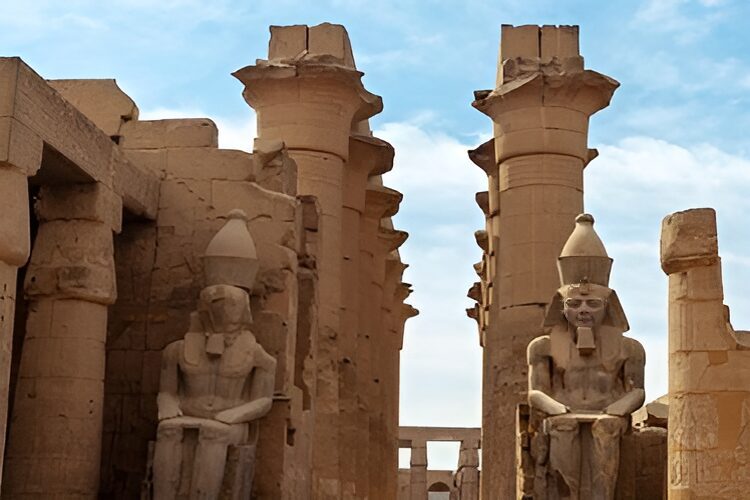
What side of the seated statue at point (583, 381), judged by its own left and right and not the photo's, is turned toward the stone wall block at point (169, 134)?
right

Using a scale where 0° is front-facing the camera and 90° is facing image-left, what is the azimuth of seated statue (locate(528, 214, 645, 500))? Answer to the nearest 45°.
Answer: approximately 0°

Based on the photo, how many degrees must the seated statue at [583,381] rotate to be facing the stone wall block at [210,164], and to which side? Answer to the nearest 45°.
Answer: approximately 90° to its right

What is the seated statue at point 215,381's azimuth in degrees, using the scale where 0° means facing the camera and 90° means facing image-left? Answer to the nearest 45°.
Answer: approximately 45°

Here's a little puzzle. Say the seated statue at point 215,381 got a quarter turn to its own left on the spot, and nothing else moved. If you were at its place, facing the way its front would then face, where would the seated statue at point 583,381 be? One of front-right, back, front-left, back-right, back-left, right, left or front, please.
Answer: front-left

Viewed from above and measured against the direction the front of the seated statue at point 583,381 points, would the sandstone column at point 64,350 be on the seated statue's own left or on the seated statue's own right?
on the seated statue's own right

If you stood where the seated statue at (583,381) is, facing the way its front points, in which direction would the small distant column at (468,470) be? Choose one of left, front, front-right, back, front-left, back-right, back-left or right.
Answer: back

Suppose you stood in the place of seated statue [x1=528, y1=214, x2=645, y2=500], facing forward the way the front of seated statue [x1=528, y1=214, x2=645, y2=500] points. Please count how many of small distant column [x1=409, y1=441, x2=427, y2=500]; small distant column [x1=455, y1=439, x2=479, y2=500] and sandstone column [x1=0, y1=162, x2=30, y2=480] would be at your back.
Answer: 2

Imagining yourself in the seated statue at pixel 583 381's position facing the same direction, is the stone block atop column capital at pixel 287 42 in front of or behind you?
behind
